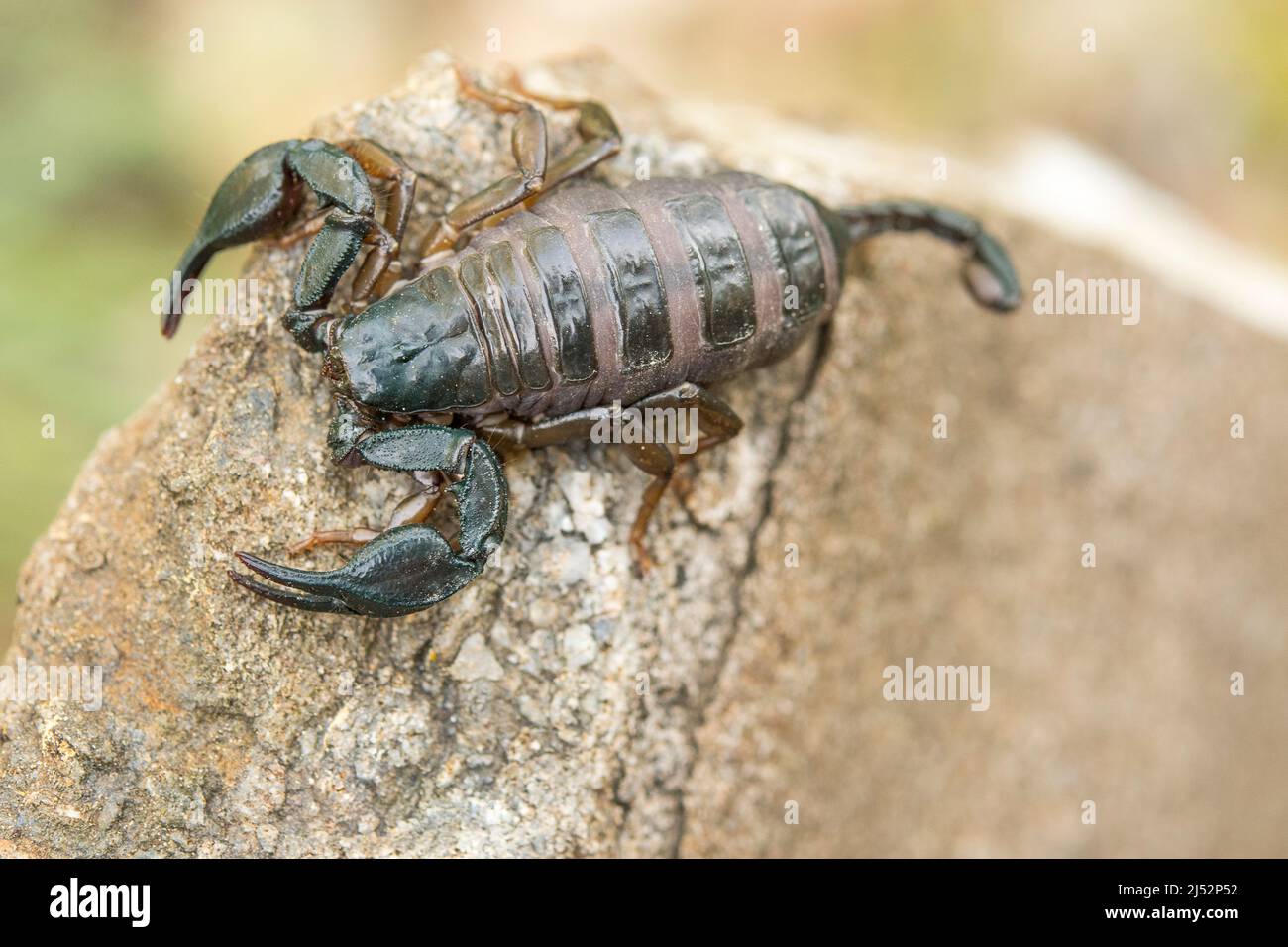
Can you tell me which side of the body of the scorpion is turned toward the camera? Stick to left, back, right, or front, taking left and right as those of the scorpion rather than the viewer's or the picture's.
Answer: left
